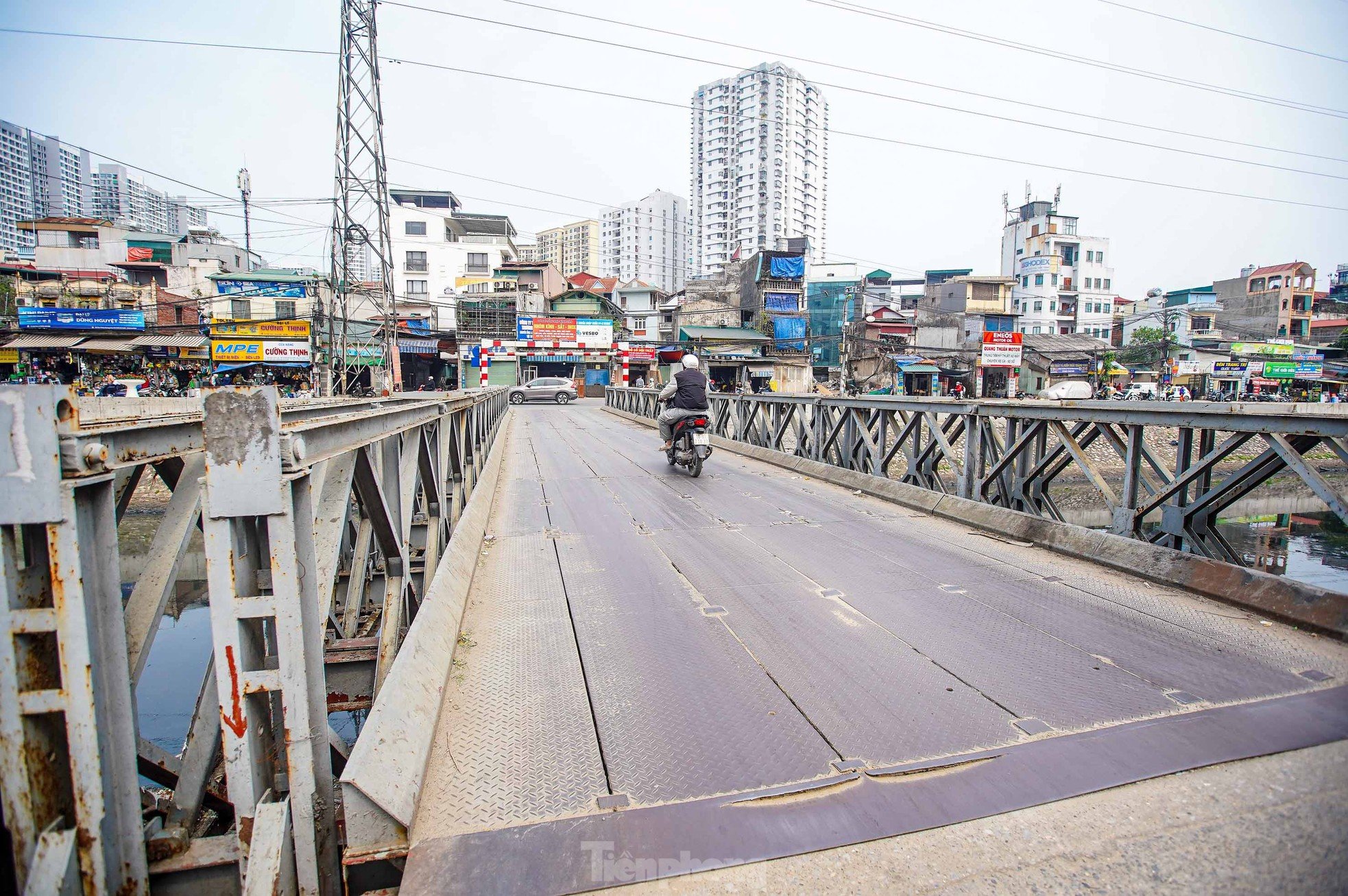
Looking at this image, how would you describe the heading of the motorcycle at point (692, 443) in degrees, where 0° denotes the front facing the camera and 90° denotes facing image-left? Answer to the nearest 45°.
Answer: approximately 135°

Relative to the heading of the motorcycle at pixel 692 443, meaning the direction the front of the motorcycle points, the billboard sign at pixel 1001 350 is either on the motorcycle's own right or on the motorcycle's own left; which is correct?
on the motorcycle's own right

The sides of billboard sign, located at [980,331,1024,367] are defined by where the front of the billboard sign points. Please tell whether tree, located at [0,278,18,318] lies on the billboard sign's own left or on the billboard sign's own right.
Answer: on the billboard sign's own right

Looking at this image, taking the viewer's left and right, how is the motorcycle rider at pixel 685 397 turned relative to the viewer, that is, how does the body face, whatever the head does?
facing away from the viewer and to the left of the viewer

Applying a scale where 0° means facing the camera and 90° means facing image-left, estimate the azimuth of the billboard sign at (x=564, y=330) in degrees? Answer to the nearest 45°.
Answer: approximately 0°

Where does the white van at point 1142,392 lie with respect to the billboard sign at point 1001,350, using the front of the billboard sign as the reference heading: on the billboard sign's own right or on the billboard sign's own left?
on the billboard sign's own left
